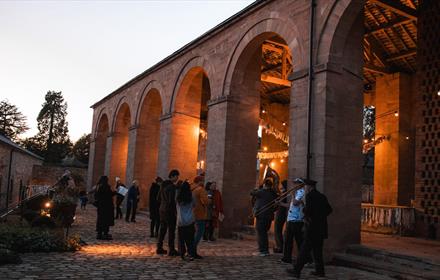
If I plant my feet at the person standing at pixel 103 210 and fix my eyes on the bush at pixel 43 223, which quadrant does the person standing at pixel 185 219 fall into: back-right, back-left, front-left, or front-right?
back-left

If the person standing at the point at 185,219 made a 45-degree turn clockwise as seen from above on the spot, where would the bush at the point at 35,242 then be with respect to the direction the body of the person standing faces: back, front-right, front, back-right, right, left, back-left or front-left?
back-left

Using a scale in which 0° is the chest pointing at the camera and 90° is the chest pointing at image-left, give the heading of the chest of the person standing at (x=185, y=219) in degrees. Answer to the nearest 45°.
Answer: approximately 180°

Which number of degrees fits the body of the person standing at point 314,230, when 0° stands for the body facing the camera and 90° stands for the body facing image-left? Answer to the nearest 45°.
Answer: approximately 90°

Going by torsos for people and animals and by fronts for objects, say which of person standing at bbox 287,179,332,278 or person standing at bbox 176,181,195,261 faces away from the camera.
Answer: person standing at bbox 176,181,195,261

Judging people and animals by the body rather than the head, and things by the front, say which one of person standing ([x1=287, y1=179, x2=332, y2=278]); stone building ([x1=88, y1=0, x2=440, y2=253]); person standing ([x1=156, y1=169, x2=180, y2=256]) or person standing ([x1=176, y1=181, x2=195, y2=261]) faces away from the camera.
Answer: person standing ([x1=176, y1=181, x2=195, y2=261])

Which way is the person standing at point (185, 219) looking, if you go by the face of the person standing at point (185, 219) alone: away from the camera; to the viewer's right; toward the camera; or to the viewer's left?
away from the camera

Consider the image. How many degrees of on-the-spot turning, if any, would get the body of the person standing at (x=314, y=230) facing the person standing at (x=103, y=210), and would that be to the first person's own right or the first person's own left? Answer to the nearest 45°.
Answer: approximately 45° to the first person's own right

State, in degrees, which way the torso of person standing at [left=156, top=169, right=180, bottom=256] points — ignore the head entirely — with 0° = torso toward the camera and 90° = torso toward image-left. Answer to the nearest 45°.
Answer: approximately 270°

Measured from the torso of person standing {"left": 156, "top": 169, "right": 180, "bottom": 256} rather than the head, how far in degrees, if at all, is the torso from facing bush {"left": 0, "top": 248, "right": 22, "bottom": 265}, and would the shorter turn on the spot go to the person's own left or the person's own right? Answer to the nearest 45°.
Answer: approximately 135° to the person's own right

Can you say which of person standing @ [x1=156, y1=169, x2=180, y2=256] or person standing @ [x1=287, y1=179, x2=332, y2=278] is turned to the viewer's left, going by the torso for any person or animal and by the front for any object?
person standing @ [x1=287, y1=179, x2=332, y2=278]
